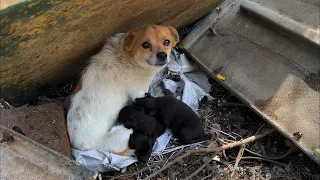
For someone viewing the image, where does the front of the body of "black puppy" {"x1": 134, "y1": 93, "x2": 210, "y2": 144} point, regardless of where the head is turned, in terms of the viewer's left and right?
facing away from the viewer and to the left of the viewer

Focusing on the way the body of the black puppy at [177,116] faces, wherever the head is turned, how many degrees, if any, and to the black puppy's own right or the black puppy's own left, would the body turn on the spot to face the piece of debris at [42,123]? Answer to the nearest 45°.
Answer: approximately 45° to the black puppy's own left

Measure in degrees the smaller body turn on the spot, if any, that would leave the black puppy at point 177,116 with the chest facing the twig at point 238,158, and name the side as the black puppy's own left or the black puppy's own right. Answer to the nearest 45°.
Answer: approximately 180°

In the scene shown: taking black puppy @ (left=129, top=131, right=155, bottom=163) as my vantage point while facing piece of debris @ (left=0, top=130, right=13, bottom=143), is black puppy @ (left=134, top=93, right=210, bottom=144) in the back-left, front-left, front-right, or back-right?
back-right

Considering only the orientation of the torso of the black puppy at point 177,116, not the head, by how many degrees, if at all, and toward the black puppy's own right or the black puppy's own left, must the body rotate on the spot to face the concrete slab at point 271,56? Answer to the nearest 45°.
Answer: approximately 90° to the black puppy's own right

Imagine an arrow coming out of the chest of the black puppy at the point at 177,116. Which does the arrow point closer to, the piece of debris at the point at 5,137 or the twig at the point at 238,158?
the piece of debris

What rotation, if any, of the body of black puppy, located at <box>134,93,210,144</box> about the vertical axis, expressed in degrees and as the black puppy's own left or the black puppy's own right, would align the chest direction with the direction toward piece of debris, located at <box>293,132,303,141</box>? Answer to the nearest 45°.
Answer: approximately 135° to the black puppy's own right

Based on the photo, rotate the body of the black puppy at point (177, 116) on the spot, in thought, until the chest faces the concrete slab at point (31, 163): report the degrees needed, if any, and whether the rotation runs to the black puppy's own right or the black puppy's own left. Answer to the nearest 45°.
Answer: approximately 90° to the black puppy's own left
